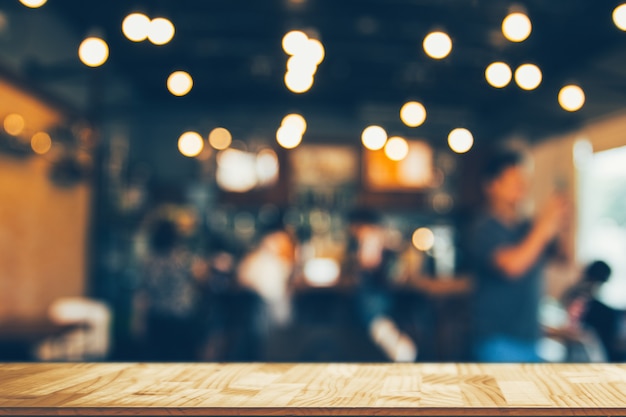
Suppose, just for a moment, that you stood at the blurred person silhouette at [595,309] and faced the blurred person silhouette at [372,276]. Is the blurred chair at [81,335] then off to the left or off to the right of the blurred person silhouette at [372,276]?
left
